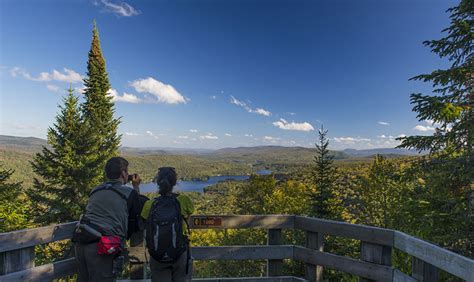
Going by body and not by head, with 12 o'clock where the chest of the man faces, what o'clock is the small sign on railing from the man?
The small sign on railing is roughly at 1 o'clock from the man.

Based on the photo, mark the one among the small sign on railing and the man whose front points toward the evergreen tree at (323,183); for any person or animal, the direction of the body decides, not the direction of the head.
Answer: the man

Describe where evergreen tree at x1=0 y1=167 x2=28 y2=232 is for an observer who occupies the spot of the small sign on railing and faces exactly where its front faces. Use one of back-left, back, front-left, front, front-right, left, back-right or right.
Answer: back-right

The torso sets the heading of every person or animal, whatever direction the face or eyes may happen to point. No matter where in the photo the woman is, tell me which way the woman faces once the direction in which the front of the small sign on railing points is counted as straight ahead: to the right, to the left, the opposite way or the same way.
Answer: the opposite way

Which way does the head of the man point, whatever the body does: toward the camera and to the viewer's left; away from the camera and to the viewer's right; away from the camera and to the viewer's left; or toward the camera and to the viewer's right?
away from the camera and to the viewer's right

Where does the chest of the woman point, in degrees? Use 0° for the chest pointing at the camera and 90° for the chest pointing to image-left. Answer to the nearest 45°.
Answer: approximately 180°

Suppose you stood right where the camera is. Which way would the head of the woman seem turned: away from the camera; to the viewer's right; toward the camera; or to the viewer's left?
away from the camera

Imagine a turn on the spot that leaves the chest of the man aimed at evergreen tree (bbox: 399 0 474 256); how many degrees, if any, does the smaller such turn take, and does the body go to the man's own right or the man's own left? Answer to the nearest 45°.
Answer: approximately 45° to the man's own right

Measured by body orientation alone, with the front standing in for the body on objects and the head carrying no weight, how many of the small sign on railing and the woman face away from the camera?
1

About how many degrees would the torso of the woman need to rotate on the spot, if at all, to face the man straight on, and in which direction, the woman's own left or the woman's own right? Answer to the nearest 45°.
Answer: approximately 90° to the woman's own left

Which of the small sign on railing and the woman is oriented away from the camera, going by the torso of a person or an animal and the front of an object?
the woman

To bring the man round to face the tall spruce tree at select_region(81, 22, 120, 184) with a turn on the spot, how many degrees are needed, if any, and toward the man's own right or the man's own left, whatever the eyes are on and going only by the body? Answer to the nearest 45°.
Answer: approximately 45° to the man's own left

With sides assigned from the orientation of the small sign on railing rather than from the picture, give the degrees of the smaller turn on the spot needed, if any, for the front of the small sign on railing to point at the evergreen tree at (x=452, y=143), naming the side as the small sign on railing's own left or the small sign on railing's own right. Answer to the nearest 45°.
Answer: approximately 135° to the small sign on railing's own left

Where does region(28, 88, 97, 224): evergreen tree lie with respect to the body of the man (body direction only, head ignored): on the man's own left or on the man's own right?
on the man's own left
